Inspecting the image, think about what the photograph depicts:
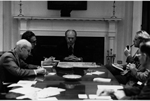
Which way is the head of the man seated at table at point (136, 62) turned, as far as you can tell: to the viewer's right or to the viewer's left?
to the viewer's left

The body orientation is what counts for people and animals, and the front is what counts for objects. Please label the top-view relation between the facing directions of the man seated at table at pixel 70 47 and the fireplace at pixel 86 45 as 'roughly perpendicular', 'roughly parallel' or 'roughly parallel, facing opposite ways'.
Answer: roughly parallel

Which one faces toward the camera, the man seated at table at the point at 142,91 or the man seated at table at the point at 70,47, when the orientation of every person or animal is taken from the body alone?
the man seated at table at the point at 70,47

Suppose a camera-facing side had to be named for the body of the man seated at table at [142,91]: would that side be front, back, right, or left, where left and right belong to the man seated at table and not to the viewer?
left

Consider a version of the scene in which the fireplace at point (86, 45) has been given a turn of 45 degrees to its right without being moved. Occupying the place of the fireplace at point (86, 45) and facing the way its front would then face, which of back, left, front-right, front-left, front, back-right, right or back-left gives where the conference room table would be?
front-left

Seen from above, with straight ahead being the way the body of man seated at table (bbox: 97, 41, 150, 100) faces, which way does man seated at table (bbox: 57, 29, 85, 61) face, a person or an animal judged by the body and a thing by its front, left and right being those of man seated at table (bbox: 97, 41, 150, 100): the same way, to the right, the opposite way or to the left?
to the left

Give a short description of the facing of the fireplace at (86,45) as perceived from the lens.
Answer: facing the viewer

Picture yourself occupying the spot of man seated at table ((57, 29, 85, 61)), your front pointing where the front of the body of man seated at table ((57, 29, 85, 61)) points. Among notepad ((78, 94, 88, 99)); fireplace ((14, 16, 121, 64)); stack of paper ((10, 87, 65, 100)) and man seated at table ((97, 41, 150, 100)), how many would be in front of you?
3

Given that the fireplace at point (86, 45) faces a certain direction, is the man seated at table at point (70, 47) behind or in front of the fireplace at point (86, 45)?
in front

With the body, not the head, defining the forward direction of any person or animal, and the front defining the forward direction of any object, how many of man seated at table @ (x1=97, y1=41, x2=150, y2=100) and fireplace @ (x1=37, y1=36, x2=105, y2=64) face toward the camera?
1

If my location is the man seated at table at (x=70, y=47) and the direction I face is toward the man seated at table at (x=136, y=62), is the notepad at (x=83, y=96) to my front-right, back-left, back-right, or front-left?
front-right

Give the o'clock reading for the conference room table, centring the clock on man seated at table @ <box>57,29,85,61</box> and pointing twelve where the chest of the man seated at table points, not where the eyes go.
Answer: The conference room table is roughly at 12 o'clock from the man seated at table.

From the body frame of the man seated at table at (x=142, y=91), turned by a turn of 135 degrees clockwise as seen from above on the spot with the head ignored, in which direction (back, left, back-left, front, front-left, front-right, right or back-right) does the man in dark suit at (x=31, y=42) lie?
left

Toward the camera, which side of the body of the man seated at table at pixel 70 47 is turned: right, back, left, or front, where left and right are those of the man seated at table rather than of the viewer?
front

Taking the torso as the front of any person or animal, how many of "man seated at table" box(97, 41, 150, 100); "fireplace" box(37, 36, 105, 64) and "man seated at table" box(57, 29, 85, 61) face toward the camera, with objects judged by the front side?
2

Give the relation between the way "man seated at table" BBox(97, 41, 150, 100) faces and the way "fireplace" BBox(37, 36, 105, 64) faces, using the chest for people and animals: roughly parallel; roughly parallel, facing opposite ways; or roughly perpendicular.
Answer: roughly perpendicular

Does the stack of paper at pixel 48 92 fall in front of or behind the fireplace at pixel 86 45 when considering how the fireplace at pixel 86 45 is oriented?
in front
